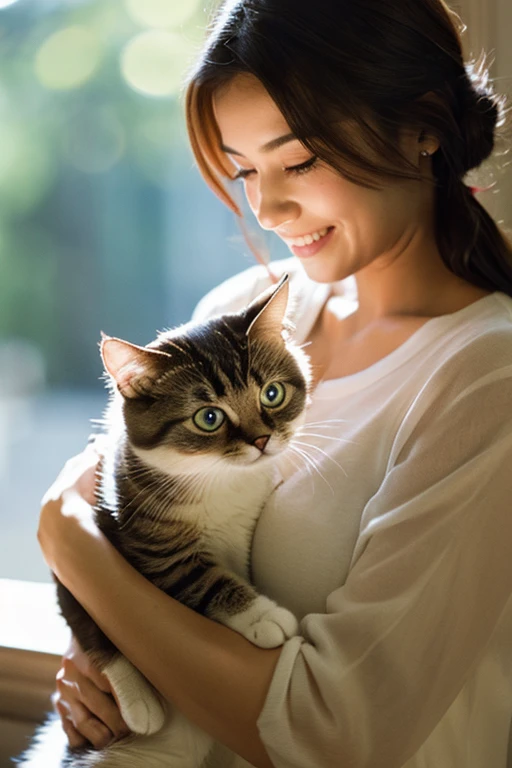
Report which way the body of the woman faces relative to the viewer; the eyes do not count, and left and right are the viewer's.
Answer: facing the viewer and to the left of the viewer

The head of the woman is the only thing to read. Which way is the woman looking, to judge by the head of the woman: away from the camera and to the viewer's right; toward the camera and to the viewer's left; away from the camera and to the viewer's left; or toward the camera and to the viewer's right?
toward the camera and to the viewer's left

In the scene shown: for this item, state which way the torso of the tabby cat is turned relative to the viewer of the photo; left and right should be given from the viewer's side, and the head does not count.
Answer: facing the viewer and to the right of the viewer
